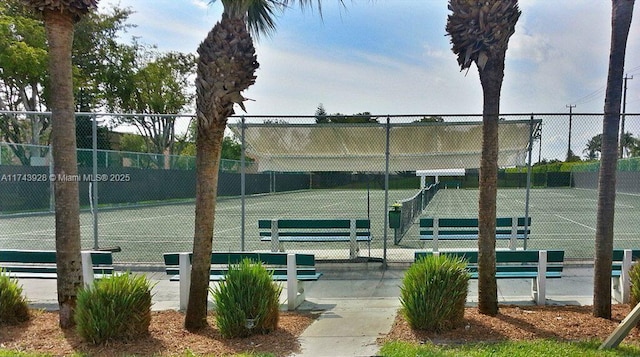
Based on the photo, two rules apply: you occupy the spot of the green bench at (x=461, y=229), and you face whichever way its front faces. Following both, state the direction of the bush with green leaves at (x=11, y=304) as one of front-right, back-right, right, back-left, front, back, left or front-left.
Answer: back-left

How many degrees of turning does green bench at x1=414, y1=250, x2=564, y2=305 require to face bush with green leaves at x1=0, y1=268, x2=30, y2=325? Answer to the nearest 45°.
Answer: approximately 135° to its left

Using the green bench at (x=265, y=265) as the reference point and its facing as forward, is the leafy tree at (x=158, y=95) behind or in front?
in front

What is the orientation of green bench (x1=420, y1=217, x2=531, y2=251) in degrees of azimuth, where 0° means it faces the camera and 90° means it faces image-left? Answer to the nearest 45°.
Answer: approximately 180°

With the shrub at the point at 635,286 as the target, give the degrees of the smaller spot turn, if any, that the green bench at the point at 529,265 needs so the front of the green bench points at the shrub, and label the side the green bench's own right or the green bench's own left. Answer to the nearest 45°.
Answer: approximately 135° to the green bench's own right

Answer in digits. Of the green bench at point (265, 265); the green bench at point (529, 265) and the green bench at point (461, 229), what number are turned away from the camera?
3

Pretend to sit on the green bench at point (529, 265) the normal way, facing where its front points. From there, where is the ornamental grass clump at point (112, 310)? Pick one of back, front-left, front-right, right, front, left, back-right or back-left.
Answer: back-left

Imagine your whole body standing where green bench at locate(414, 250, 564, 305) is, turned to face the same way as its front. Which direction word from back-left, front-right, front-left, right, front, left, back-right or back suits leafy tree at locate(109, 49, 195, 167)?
front-left

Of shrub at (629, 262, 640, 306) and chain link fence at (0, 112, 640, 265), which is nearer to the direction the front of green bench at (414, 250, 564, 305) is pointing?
the chain link fence

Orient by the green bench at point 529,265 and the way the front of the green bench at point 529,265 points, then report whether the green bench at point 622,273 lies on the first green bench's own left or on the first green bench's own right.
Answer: on the first green bench's own right

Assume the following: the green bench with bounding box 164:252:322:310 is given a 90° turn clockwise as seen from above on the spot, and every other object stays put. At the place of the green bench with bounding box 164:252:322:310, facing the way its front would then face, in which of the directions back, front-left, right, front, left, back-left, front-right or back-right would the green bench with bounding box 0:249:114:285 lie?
back

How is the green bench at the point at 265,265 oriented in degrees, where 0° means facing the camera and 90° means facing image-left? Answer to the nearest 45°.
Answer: approximately 180°

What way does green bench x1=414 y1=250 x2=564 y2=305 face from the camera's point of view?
away from the camera

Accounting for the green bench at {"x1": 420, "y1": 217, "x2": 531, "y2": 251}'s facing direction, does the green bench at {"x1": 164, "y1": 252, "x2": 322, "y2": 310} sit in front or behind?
behind
